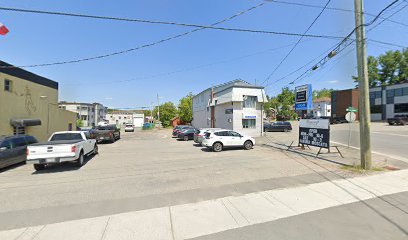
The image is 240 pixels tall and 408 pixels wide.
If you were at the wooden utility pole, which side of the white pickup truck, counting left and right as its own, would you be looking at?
right

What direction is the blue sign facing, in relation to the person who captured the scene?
facing the viewer and to the left of the viewer

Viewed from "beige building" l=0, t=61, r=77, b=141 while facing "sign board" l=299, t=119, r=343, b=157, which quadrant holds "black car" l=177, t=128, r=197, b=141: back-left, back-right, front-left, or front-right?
front-left

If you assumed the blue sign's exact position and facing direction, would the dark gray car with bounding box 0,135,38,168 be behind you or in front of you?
in front

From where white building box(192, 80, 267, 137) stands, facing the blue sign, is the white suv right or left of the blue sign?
right

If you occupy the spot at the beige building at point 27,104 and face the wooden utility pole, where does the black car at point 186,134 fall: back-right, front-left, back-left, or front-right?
front-left

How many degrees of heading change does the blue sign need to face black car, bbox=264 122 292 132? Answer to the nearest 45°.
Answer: approximately 135° to its right

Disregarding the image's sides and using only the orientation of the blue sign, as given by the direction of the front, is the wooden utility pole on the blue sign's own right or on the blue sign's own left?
on the blue sign's own left

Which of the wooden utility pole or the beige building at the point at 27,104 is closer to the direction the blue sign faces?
the beige building

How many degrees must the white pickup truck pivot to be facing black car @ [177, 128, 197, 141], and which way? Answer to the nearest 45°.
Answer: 0° — it already faces it

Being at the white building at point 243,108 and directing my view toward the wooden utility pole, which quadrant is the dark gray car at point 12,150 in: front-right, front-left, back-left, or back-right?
front-right
